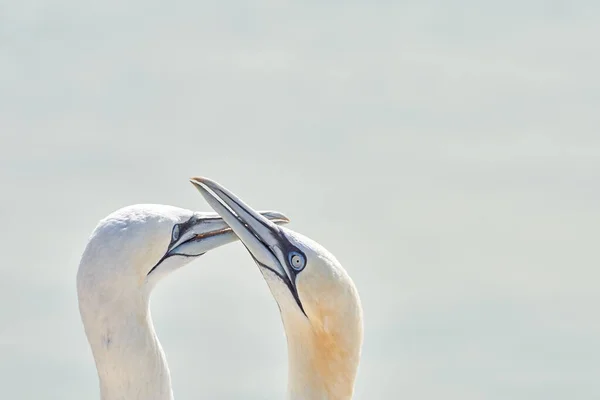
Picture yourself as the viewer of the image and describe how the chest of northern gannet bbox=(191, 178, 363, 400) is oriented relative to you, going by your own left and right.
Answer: facing to the left of the viewer

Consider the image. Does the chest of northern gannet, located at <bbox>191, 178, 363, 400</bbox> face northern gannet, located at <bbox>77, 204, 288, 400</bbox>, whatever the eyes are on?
yes

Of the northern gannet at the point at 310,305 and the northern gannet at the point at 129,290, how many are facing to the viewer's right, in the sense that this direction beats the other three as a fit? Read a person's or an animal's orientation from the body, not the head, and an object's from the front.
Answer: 1

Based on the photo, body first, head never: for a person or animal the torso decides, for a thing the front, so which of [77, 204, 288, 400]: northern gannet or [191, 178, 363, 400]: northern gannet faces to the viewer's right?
[77, 204, 288, 400]: northern gannet

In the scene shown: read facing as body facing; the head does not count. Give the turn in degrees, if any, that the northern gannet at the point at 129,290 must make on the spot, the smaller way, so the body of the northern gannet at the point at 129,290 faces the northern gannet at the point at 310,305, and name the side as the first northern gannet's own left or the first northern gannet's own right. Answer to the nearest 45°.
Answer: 0° — it already faces it

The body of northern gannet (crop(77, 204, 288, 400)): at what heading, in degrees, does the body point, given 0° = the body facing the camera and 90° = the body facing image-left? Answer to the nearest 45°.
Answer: approximately 270°

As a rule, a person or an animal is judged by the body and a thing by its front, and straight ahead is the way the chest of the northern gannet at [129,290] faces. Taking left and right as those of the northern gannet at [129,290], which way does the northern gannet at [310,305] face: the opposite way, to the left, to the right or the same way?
the opposite way
